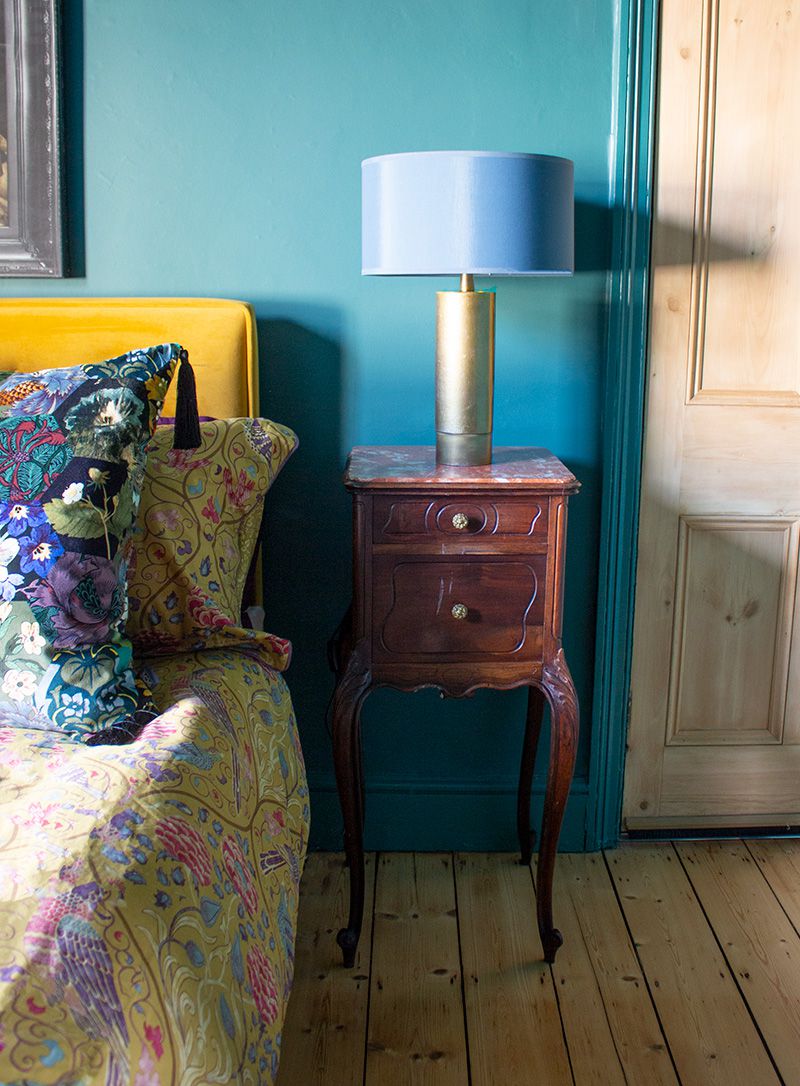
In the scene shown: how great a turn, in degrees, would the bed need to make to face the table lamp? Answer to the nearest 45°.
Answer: approximately 135° to its left

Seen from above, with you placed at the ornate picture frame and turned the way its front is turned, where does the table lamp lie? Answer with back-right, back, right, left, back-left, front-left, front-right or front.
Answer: front-left

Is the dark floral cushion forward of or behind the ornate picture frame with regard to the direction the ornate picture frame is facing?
forward

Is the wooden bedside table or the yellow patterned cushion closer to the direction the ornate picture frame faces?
the yellow patterned cushion

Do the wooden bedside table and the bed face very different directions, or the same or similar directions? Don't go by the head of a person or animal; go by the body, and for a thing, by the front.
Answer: same or similar directions

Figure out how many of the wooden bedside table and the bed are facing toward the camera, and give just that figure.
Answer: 2

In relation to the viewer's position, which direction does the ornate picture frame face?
facing the viewer

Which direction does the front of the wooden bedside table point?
toward the camera

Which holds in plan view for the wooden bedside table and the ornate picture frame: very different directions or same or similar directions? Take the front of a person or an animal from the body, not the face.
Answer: same or similar directions

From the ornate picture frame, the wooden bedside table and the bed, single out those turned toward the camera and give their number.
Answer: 3

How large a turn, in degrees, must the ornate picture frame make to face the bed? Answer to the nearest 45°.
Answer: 0° — it already faces it
